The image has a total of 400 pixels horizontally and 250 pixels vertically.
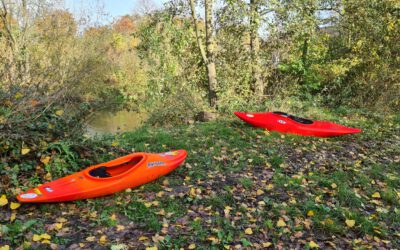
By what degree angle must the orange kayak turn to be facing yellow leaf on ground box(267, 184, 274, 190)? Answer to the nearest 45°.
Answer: approximately 45° to its right

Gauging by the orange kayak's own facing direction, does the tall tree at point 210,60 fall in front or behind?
in front

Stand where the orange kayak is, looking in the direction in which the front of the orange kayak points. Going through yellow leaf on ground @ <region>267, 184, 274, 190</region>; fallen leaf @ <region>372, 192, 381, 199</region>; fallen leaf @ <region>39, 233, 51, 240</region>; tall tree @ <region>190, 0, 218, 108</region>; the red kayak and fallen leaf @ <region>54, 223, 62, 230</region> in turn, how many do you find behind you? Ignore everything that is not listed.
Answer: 2

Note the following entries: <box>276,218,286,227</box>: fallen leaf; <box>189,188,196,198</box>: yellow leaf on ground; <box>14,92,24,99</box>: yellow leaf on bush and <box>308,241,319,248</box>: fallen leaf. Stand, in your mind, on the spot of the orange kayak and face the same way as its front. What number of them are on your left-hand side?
1

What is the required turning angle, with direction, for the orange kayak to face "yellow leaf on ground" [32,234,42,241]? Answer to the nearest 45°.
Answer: approximately 180°

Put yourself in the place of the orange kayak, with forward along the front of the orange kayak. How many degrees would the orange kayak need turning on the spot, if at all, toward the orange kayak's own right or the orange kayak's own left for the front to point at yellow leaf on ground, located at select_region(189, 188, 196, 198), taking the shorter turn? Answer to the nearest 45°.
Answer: approximately 45° to the orange kayak's own right

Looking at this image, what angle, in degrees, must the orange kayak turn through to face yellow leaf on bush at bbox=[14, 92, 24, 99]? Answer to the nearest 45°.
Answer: approximately 90° to its left

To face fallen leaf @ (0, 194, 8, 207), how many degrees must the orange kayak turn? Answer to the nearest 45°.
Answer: approximately 135° to its left

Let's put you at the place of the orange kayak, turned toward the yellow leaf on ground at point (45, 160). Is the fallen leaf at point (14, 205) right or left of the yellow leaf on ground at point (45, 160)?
left

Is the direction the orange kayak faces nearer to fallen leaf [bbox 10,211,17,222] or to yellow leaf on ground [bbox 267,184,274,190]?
the yellow leaf on ground

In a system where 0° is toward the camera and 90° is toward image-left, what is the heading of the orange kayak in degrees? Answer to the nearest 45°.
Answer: approximately 225°

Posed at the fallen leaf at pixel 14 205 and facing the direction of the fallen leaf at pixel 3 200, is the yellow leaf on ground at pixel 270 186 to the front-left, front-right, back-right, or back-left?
back-right

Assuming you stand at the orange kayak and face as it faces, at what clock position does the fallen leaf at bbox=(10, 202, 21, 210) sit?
The fallen leaf is roughly at 7 o'clock from the orange kayak.

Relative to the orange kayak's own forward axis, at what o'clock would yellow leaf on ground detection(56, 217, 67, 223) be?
The yellow leaf on ground is roughly at 6 o'clock from the orange kayak.

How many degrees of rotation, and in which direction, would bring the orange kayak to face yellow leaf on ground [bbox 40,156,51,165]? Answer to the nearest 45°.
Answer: approximately 90° to its left
